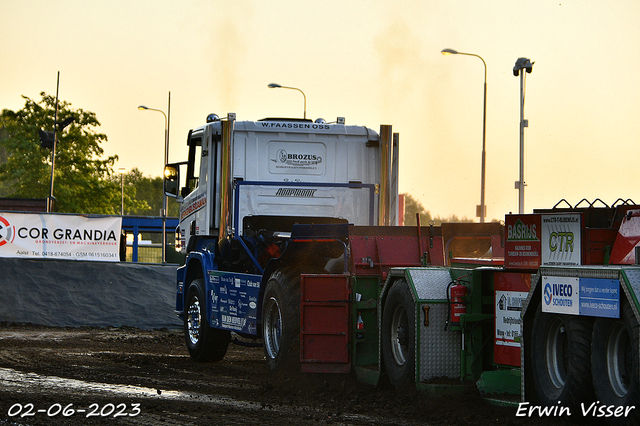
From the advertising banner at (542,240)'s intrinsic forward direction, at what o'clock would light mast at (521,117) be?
The light mast is roughly at 6 o'clock from the advertising banner.

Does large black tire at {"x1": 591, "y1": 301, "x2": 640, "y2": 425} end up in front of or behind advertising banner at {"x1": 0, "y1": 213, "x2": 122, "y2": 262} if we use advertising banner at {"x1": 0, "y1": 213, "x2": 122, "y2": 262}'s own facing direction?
in front

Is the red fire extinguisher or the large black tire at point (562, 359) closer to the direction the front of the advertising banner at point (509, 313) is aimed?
the large black tire

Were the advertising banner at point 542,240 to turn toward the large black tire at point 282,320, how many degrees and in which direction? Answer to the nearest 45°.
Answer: approximately 135° to its right

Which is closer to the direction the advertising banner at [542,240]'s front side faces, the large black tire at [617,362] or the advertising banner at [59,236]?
the large black tire

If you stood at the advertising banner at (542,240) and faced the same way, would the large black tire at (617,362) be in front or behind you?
in front

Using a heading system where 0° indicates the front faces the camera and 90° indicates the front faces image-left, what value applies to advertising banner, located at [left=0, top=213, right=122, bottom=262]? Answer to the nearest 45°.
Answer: approximately 0°

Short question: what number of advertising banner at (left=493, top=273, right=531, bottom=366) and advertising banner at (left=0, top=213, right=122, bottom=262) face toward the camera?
2
